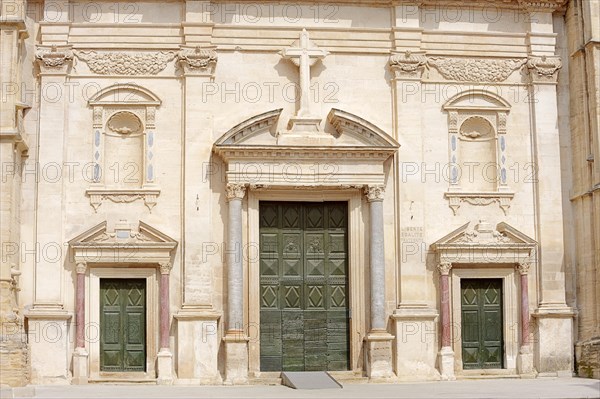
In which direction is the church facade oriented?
toward the camera
